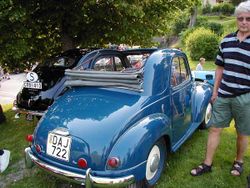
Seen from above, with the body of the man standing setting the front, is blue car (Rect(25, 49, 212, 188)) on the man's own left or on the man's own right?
on the man's own right

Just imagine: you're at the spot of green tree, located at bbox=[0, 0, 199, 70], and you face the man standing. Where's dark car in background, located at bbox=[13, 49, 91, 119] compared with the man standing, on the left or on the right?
right

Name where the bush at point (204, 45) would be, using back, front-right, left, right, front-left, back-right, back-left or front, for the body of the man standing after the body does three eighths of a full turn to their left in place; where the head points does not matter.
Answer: front-left

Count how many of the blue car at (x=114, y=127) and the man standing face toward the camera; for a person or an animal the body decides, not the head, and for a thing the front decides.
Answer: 1

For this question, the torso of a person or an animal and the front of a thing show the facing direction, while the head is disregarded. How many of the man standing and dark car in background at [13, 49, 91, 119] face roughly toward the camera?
1

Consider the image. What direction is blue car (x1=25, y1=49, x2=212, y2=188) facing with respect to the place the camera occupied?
facing away from the viewer and to the right of the viewer

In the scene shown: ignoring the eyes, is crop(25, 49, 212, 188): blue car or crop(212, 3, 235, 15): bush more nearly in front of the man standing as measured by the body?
the blue car

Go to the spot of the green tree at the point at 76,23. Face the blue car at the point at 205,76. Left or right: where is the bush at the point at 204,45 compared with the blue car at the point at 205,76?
left

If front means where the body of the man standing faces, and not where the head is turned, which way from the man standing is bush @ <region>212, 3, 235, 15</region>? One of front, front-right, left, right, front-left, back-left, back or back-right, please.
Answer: back

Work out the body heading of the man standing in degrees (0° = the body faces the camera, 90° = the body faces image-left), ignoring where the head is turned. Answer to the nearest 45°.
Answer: approximately 0°
